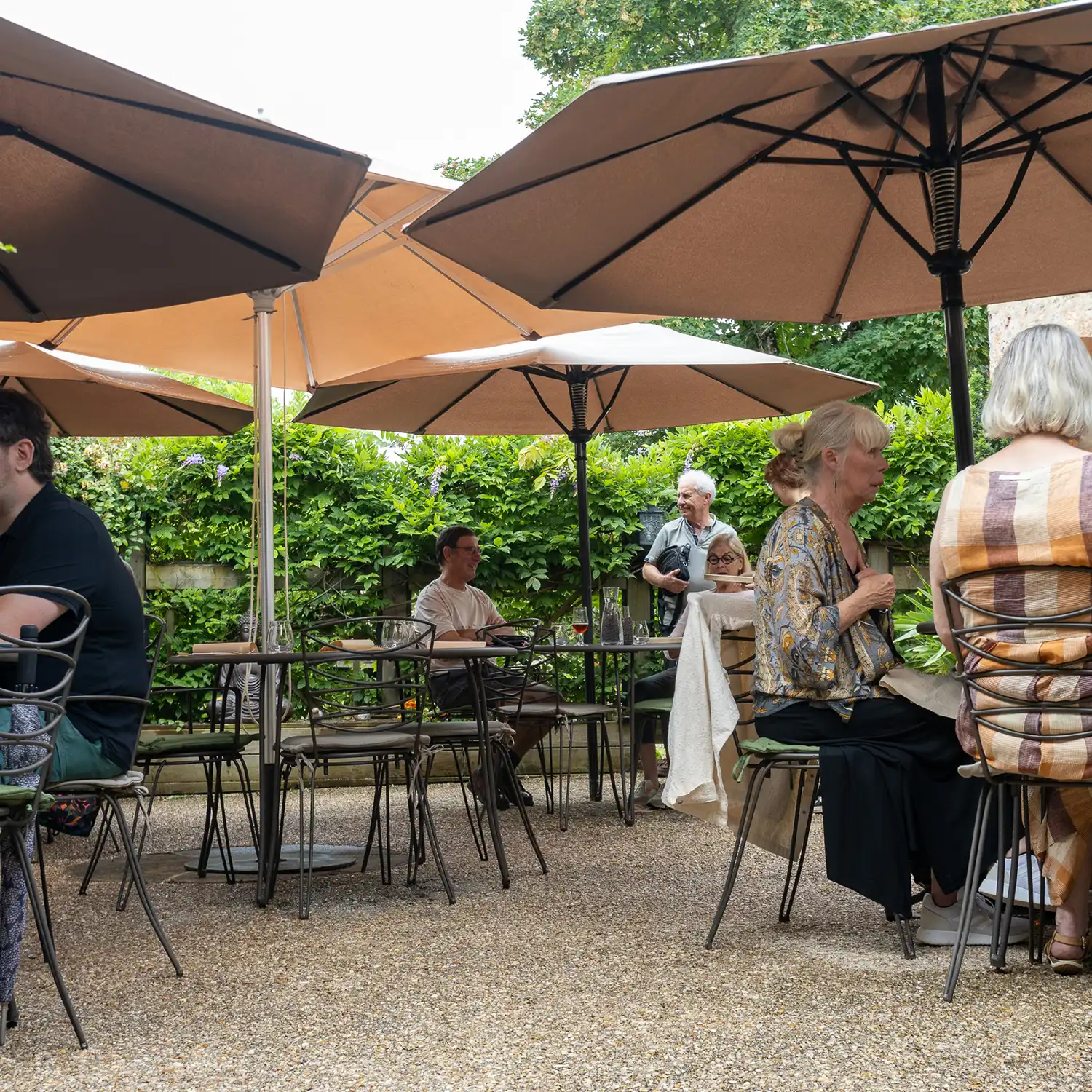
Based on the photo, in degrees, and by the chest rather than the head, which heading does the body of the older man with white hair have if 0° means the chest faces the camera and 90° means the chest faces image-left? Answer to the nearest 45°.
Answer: approximately 45°

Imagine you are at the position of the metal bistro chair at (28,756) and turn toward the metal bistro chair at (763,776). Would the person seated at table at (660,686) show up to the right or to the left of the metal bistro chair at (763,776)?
left

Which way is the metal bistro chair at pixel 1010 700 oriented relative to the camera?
away from the camera

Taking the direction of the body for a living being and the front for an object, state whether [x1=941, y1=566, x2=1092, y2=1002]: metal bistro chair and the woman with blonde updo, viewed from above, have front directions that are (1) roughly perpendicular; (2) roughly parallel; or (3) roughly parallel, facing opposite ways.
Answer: roughly perpendicular

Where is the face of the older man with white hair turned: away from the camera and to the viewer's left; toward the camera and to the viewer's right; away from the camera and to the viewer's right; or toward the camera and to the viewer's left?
toward the camera and to the viewer's left

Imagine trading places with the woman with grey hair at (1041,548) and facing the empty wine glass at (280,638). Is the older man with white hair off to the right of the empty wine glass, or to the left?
right

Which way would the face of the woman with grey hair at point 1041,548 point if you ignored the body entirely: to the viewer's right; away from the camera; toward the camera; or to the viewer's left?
away from the camera

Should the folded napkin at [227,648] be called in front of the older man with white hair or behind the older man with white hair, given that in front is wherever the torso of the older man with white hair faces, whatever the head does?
in front

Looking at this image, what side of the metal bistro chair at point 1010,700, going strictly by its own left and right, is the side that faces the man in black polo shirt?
left

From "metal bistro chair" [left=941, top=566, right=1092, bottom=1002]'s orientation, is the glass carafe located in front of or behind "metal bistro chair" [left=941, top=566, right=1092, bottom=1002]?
in front
